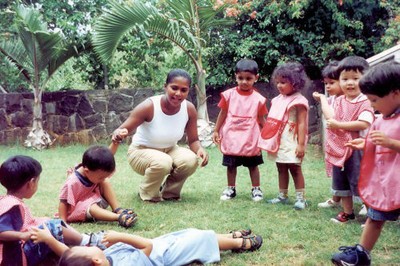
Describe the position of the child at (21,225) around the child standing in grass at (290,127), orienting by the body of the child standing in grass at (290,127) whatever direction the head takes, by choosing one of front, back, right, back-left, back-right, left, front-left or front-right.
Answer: front

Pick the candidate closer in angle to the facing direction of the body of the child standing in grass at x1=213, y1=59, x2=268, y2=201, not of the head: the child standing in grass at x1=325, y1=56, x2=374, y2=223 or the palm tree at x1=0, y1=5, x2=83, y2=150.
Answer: the child standing in grass

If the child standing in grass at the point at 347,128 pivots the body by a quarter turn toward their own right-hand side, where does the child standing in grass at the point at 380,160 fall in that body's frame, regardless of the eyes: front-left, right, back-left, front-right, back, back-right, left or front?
back-left

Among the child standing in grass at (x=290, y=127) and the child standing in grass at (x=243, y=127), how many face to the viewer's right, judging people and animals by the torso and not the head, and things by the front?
0

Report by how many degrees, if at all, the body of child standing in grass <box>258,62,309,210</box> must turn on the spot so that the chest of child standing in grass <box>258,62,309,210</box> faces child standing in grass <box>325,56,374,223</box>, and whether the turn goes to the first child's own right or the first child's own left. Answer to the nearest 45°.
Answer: approximately 90° to the first child's own left

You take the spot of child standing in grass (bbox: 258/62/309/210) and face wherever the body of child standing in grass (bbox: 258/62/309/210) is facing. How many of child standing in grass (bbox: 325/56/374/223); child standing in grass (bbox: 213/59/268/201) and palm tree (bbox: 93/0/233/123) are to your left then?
1

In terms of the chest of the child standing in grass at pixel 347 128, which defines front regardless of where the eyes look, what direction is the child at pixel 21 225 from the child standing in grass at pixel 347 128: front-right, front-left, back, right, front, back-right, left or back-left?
front

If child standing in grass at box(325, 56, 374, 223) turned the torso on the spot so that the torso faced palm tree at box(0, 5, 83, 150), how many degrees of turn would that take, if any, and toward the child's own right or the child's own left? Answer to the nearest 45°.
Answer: approximately 90° to the child's own right

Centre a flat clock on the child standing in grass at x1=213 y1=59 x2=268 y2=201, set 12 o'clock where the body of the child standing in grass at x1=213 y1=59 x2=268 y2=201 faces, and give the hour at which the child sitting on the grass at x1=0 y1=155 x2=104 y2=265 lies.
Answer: the child sitting on the grass at x1=0 y1=155 x2=104 y2=265 is roughly at 1 o'clock from the child standing in grass at x1=213 y1=59 x2=268 y2=201.

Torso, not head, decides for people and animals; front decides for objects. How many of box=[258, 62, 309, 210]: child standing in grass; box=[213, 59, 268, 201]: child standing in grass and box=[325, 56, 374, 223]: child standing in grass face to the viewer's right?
0

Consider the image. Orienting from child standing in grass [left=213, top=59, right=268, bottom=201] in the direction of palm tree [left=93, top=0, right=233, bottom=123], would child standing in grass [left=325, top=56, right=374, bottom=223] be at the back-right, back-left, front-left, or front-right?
back-right

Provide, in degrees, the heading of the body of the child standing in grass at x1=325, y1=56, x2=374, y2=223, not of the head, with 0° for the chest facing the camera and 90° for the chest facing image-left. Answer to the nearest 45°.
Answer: approximately 45°

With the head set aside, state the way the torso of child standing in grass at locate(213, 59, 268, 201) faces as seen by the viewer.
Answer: toward the camera

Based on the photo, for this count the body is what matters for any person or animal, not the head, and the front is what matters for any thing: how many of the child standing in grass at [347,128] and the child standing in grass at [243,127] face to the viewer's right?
0

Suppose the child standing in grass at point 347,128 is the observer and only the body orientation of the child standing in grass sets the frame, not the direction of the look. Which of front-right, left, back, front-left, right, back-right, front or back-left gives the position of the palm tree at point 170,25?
right

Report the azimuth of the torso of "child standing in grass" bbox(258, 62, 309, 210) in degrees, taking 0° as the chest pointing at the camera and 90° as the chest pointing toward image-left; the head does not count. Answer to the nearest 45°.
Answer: approximately 45°
